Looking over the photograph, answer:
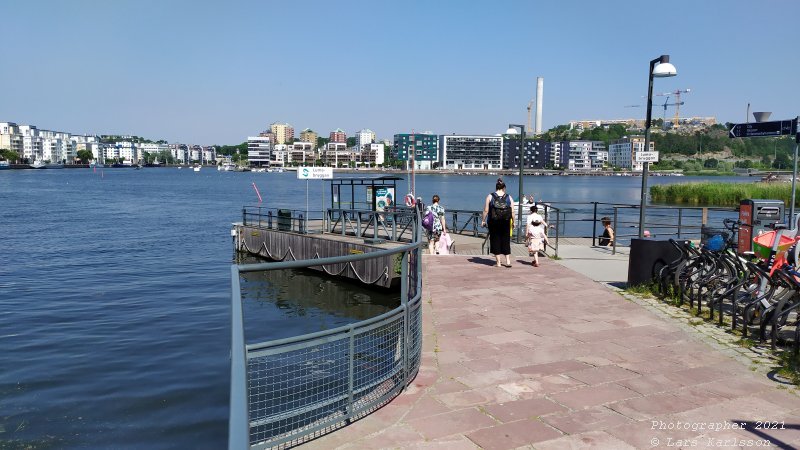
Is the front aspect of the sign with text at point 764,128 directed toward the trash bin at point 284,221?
no

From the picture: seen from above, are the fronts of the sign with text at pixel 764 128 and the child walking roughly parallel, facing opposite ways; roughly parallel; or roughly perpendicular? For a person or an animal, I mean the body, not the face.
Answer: roughly parallel, facing opposite ways

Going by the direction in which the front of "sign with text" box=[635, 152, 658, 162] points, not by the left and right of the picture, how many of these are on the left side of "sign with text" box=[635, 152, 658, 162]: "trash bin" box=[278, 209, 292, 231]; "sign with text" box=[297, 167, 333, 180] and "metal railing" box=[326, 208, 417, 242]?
0

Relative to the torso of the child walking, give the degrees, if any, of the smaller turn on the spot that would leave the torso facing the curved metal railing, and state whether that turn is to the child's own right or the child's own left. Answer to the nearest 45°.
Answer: approximately 180°

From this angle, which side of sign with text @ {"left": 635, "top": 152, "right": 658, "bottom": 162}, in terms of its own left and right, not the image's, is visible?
front

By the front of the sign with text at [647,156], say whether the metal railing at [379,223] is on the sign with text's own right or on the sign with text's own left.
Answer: on the sign with text's own right

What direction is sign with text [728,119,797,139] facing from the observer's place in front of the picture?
facing the viewer

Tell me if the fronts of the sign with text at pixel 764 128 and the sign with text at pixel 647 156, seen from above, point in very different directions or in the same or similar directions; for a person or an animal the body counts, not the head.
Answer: same or similar directions

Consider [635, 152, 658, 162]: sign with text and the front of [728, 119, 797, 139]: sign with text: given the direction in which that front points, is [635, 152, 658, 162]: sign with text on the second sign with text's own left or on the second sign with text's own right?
on the second sign with text's own right

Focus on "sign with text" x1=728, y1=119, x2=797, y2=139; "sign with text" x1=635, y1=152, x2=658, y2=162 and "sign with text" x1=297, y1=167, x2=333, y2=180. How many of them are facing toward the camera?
3

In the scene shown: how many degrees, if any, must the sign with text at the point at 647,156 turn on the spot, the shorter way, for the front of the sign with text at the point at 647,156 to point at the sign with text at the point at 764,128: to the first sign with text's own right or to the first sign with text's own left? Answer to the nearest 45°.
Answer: approximately 90° to the first sign with text's own left

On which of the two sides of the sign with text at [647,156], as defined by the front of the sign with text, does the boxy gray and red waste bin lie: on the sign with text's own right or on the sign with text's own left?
on the sign with text's own left

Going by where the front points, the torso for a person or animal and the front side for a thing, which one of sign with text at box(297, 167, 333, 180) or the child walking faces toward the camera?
the sign with text

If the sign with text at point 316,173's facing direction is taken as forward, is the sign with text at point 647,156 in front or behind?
in front

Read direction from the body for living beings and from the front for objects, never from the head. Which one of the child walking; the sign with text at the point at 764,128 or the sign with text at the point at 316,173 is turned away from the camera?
the child walking

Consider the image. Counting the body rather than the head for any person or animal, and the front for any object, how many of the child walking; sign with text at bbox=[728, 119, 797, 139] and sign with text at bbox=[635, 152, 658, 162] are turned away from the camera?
1

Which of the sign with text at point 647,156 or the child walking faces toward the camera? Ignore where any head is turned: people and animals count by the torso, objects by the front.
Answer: the sign with text
